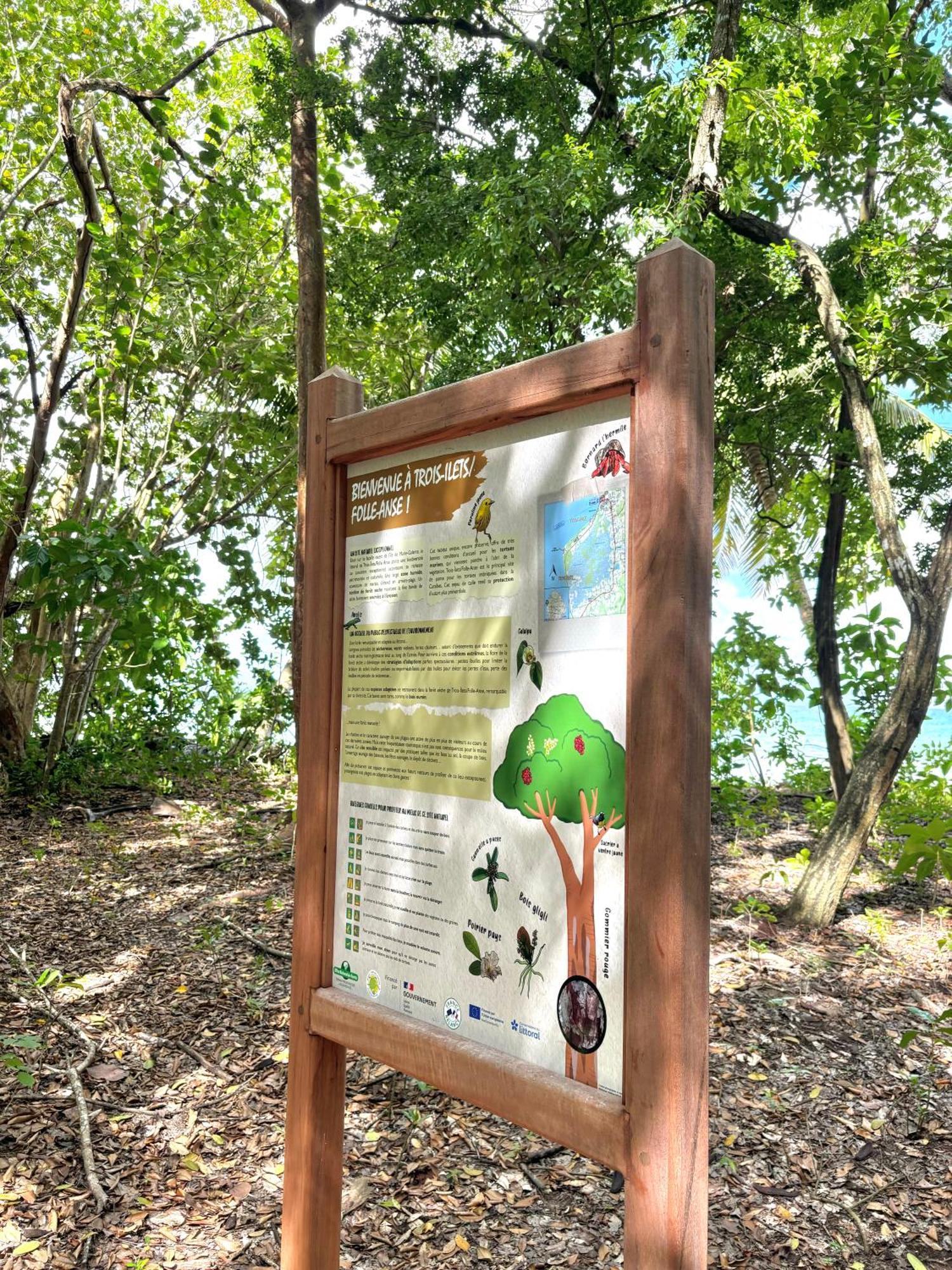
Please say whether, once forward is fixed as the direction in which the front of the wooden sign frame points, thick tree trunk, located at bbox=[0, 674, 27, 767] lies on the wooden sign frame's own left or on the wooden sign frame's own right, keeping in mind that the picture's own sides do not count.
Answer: on the wooden sign frame's own right

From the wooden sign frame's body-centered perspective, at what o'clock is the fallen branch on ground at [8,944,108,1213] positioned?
The fallen branch on ground is roughly at 3 o'clock from the wooden sign frame.

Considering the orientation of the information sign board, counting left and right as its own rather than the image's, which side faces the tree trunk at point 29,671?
right

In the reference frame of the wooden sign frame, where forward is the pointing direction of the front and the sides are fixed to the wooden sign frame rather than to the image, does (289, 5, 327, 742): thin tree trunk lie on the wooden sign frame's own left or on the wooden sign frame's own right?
on the wooden sign frame's own right

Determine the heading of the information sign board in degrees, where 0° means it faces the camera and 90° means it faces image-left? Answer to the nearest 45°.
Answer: approximately 45°

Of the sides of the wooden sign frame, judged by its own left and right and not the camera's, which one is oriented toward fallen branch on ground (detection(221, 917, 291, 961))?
right
